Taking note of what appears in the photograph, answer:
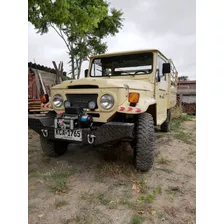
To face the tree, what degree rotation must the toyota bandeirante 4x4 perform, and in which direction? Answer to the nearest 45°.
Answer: approximately 135° to its right

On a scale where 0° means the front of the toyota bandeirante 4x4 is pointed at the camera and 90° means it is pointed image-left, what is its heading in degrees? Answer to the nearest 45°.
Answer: approximately 45°
